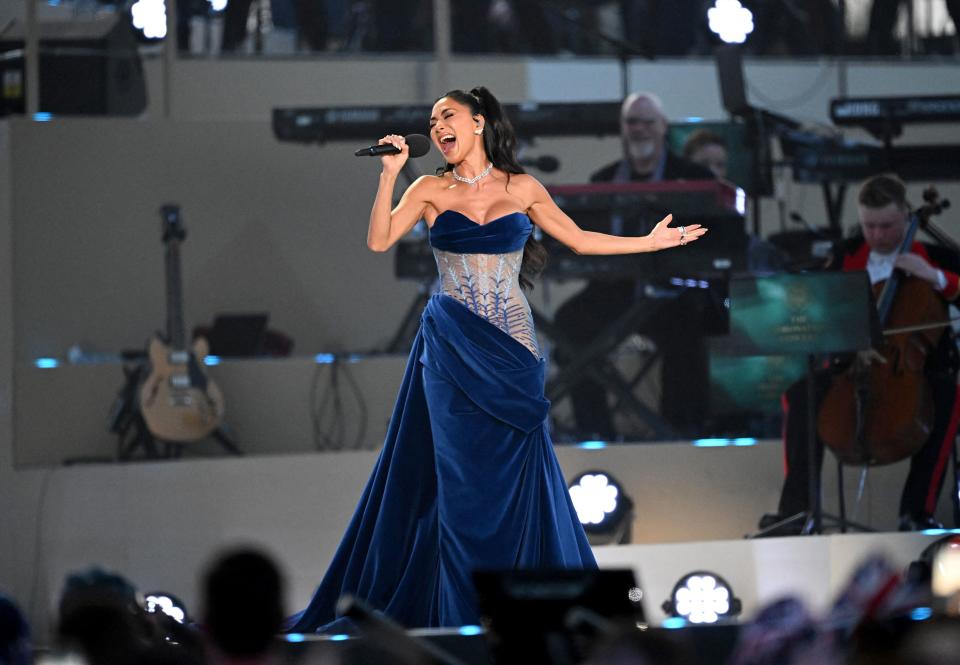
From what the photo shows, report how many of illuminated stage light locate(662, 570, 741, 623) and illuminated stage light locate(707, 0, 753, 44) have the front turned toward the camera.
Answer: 2

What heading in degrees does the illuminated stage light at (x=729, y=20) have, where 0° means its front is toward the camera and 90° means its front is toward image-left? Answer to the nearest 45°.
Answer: approximately 0°

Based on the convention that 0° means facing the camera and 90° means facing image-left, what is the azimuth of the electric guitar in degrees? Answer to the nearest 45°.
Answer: approximately 0°

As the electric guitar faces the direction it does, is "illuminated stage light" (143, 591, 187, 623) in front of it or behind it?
in front

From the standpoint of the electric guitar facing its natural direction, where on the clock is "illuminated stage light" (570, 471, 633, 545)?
The illuminated stage light is roughly at 10 o'clock from the electric guitar.

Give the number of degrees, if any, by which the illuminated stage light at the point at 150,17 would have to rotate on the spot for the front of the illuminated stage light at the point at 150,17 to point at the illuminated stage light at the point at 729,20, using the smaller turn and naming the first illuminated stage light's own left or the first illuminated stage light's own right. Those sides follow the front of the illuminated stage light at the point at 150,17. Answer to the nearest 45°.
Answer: approximately 90° to the first illuminated stage light's own left
